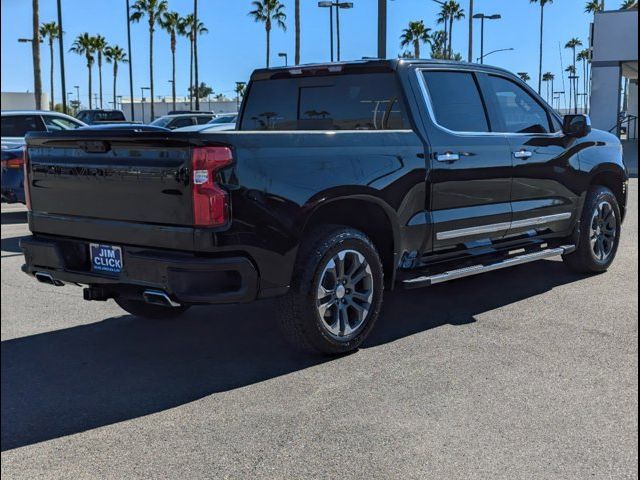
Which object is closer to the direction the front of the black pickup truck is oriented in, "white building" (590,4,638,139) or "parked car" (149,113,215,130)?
the white building

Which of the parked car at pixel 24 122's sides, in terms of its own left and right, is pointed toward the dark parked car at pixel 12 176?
right

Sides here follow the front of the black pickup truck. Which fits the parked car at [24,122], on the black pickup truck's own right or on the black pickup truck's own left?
on the black pickup truck's own left

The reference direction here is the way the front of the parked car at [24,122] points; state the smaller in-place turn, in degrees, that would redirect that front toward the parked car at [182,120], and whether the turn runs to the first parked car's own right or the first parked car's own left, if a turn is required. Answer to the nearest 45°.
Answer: approximately 45° to the first parked car's own left

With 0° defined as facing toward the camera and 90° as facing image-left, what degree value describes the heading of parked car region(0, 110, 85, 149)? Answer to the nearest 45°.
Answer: approximately 270°

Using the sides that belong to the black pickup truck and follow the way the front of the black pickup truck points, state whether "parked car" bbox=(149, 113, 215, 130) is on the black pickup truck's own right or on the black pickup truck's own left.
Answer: on the black pickup truck's own left

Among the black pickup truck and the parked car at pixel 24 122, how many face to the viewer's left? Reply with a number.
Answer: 0

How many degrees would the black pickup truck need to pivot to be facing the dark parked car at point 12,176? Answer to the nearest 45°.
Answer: approximately 90° to its left

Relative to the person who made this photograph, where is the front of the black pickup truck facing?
facing away from the viewer and to the right of the viewer
